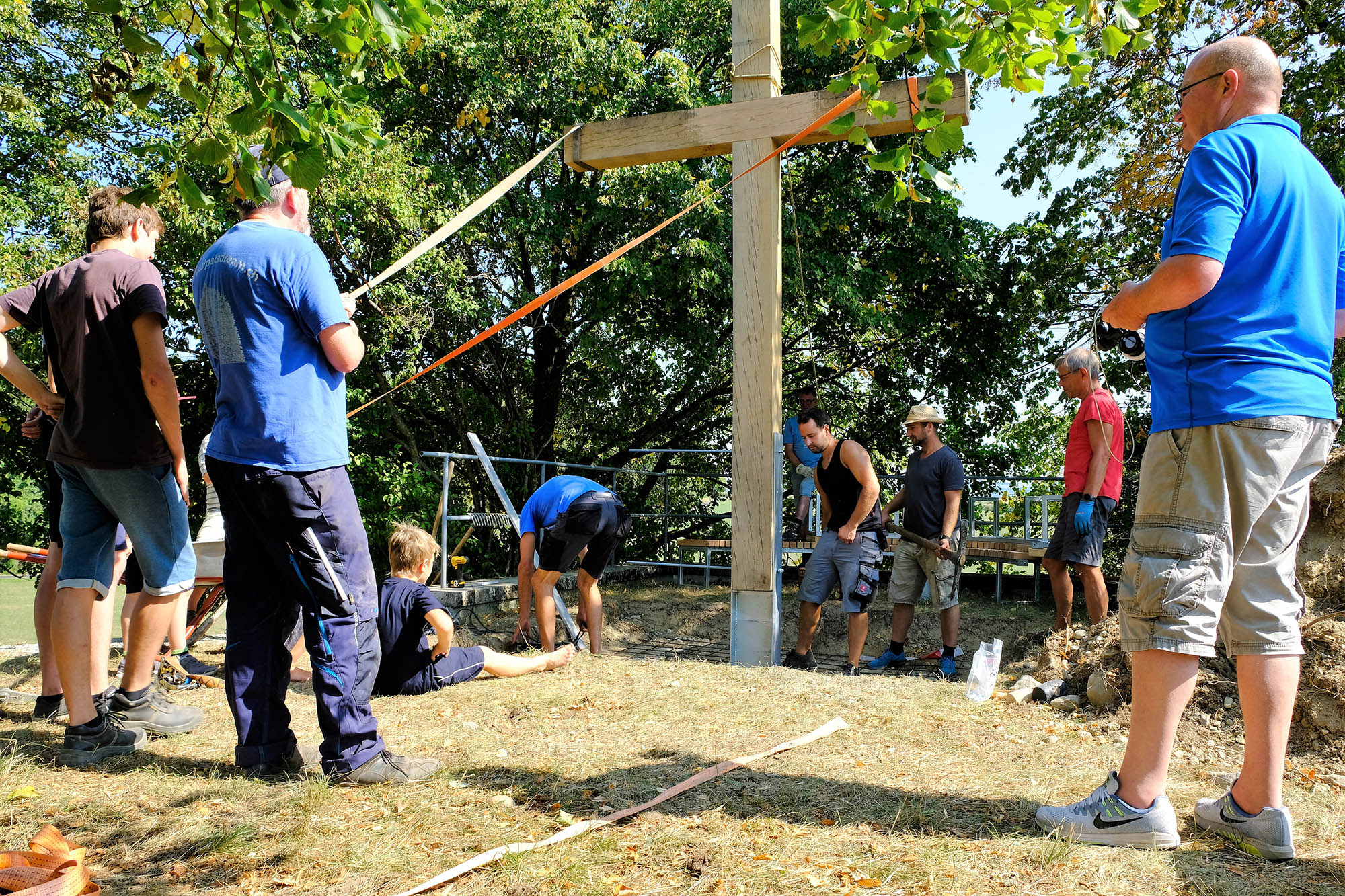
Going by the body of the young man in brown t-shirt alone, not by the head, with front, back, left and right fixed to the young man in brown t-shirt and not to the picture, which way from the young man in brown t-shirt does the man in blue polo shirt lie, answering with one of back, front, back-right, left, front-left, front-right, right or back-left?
right

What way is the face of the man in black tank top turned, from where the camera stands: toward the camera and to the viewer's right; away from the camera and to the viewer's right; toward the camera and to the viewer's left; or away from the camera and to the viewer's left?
toward the camera and to the viewer's left

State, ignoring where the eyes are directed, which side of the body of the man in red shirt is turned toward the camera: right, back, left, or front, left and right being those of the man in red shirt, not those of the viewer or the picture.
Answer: left

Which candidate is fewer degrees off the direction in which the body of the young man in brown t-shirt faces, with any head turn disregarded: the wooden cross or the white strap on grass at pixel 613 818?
the wooden cross

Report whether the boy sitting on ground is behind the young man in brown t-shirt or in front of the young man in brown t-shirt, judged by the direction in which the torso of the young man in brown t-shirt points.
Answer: in front

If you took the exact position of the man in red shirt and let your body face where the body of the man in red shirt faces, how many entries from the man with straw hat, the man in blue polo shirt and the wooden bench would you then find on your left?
1

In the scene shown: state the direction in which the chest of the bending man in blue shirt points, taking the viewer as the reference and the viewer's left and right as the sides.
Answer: facing away from the viewer and to the left of the viewer

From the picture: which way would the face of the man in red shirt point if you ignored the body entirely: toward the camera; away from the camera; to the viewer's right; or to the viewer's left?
to the viewer's left

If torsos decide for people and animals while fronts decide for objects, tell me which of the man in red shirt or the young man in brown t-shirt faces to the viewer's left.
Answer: the man in red shirt

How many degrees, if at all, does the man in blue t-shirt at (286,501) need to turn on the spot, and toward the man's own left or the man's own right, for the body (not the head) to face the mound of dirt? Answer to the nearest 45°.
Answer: approximately 45° to the man's own right

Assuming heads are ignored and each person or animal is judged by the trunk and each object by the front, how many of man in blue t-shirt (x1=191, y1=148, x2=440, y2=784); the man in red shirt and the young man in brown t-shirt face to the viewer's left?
1

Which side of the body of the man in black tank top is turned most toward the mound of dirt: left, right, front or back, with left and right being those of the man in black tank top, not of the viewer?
left

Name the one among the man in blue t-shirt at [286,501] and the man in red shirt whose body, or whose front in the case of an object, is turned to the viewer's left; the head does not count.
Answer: the man in red shirt
